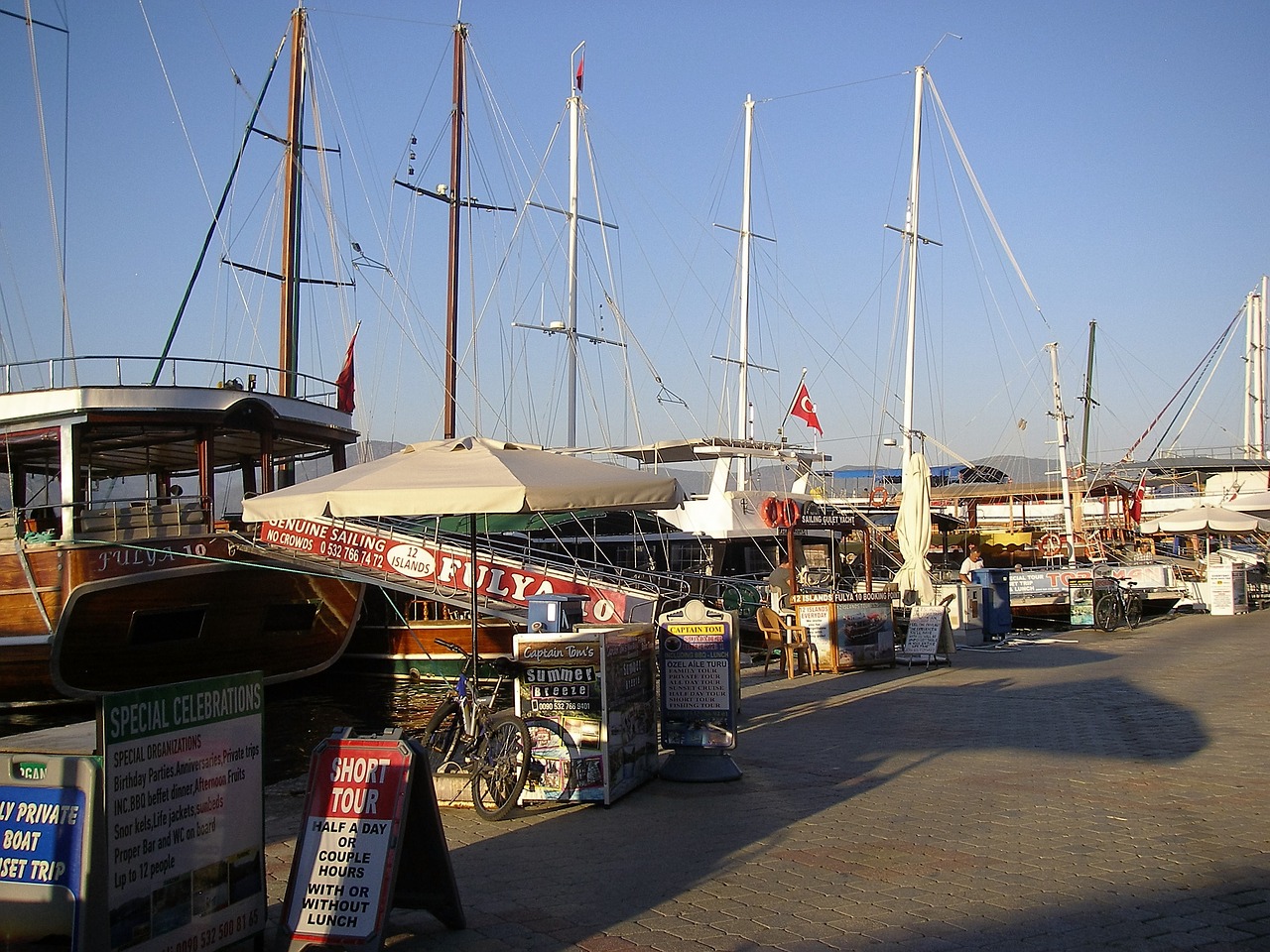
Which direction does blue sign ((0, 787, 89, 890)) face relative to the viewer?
toward the camera

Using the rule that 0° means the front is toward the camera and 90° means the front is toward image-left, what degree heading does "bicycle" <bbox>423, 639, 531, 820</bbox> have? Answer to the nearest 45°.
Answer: approximately 135°

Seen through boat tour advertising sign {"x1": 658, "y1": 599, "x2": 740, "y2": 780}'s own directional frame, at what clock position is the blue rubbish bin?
The blue rubbish bin is roughly at 7 o'clock from the boat tour advertising sign.

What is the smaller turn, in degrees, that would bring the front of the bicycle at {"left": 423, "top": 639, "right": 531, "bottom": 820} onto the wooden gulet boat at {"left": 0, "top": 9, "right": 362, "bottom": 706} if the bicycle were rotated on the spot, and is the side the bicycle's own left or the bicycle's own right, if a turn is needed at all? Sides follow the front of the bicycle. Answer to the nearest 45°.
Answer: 0° — it already faces it

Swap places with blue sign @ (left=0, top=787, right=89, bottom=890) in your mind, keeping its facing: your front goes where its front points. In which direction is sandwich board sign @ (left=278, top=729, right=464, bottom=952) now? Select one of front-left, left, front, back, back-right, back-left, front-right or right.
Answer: left

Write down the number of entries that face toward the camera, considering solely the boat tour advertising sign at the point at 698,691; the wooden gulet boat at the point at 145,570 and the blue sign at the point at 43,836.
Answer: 2

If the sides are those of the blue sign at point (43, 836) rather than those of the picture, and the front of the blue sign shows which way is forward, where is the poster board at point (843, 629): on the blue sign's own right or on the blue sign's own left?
on the blue sign's own left

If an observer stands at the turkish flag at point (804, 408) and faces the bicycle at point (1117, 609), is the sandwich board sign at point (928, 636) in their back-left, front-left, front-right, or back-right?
front-right

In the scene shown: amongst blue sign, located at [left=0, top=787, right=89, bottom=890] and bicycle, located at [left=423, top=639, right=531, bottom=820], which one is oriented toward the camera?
the blue sign

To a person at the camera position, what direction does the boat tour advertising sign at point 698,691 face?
facing the viewer

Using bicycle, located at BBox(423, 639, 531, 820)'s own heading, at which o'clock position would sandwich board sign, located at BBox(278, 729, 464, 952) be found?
The sandwich board sign is roughly at 8 o'clock from the bicycle.

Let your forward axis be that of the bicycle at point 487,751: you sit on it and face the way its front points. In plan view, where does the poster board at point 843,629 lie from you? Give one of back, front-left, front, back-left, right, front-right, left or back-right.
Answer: right
